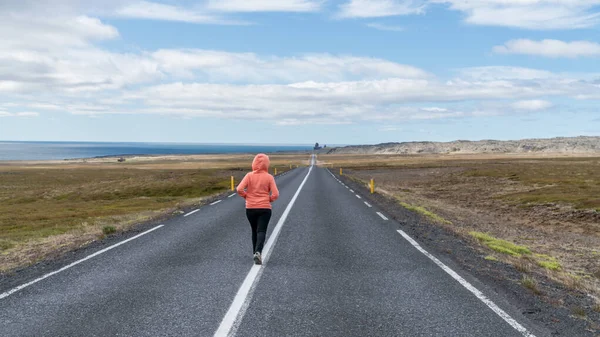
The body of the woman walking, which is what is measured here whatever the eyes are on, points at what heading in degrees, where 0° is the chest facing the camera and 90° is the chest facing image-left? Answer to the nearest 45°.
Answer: approximately 180°

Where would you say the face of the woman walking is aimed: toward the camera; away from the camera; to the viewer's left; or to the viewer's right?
away from the camera
